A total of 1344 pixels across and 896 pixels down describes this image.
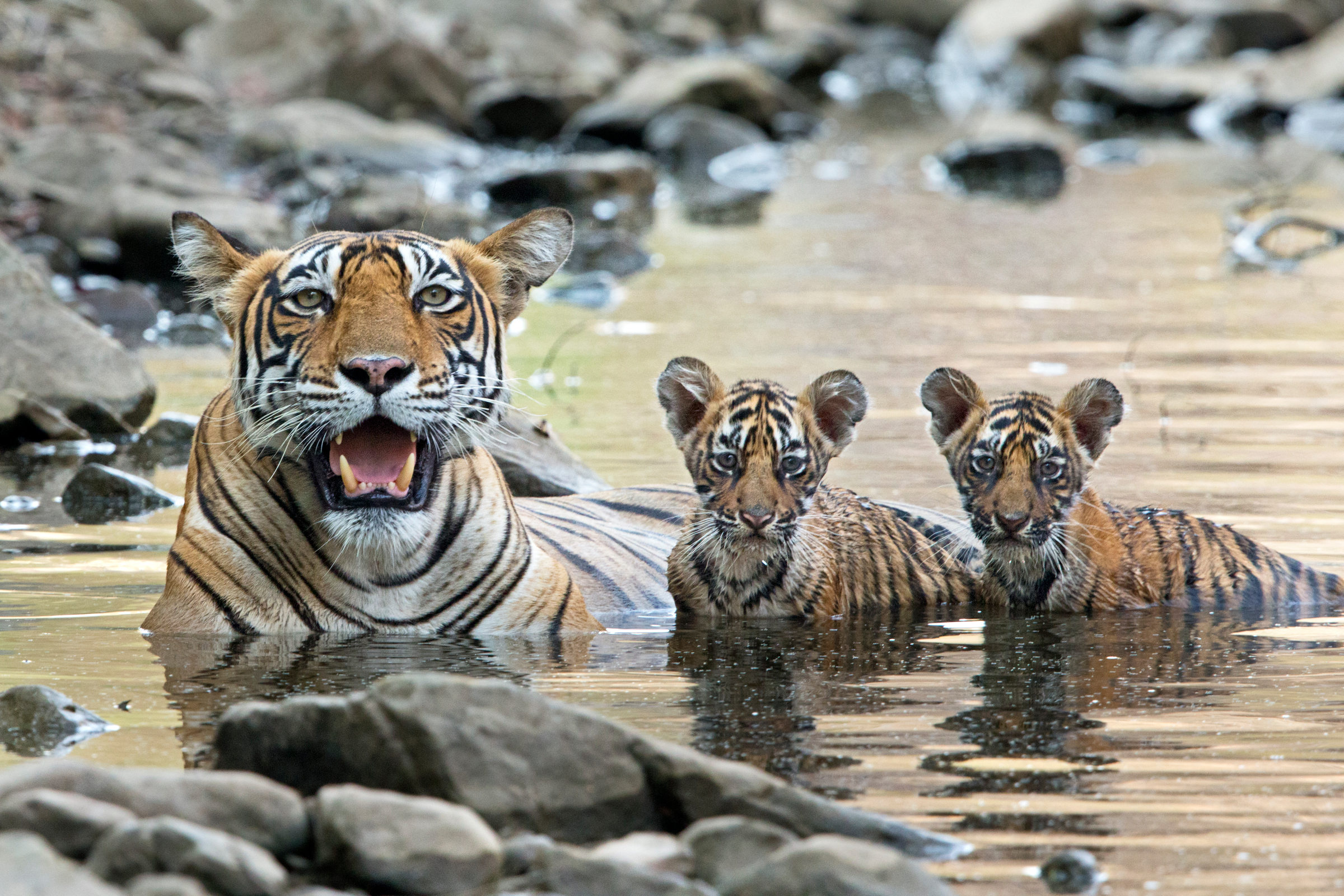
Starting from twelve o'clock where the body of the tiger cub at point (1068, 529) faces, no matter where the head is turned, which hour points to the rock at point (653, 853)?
The rock is roughly at 11 o'clock from the tiger cub.

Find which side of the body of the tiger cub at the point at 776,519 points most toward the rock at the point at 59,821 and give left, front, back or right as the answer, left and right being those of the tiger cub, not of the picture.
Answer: front

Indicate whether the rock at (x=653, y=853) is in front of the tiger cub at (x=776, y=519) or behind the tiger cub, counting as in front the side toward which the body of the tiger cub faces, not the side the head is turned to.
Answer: in front

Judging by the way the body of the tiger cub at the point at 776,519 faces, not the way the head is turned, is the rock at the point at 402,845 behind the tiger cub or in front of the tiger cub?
in front

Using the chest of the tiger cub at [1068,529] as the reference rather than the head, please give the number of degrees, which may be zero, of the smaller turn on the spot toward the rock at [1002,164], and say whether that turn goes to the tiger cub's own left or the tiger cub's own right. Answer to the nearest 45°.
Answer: approximately 135° to the tiger cub's own right

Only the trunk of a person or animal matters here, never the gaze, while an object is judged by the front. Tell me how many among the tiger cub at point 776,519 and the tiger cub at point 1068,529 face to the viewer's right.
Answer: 0

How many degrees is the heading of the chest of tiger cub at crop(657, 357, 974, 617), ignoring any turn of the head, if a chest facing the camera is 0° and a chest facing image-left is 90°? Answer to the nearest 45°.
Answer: approximately 45°

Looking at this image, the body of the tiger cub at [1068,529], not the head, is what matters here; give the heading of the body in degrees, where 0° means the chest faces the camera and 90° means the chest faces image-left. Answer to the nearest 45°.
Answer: approximately 45°

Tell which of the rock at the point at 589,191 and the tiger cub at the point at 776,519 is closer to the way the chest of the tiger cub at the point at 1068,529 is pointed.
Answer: the tiger cub

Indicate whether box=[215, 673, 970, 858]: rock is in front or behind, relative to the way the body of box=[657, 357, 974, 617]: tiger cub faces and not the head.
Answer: in front

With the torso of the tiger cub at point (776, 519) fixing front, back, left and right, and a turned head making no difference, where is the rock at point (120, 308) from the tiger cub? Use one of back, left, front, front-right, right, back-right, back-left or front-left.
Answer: right
